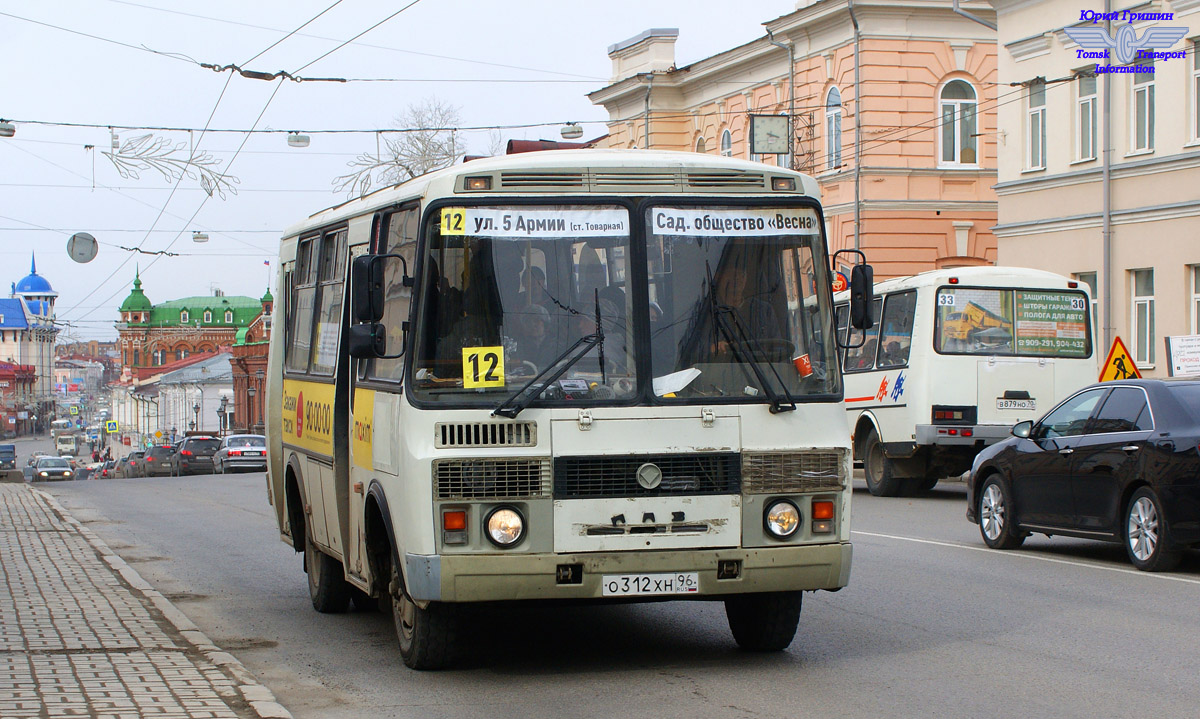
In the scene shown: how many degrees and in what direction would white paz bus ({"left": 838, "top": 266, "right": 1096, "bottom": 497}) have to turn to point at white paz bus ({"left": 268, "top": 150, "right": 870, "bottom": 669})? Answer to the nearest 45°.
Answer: approximately 135° to its left

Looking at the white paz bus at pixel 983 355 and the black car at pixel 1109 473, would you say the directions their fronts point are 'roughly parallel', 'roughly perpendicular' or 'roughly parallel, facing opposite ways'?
roughly parallel

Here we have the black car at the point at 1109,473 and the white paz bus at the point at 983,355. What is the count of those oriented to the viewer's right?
0

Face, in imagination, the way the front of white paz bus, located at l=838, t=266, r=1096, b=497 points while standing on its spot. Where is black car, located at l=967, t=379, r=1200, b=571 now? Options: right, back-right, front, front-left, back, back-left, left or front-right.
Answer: back-left

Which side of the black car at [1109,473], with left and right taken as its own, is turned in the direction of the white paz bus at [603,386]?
left

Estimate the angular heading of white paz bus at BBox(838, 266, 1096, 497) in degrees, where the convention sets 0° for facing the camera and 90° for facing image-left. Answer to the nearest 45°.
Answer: approximately 135°

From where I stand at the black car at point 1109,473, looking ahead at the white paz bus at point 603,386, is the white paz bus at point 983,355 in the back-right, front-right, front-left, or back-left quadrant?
back-right

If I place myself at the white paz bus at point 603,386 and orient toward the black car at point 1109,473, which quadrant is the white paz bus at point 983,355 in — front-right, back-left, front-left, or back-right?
front-left

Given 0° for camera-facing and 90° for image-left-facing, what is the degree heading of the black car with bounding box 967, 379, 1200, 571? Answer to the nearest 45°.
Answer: approximately 135°
